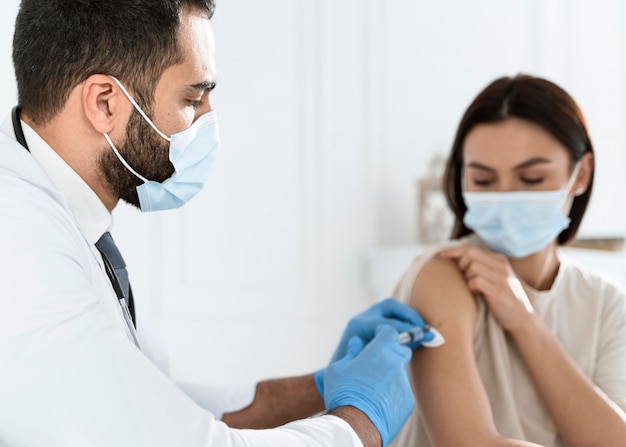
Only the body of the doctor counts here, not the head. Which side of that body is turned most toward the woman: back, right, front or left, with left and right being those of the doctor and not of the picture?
front

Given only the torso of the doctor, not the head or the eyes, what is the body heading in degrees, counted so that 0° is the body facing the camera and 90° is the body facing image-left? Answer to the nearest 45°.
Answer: approximately 270°

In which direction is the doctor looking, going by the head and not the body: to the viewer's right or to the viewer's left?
to the viewer's right
